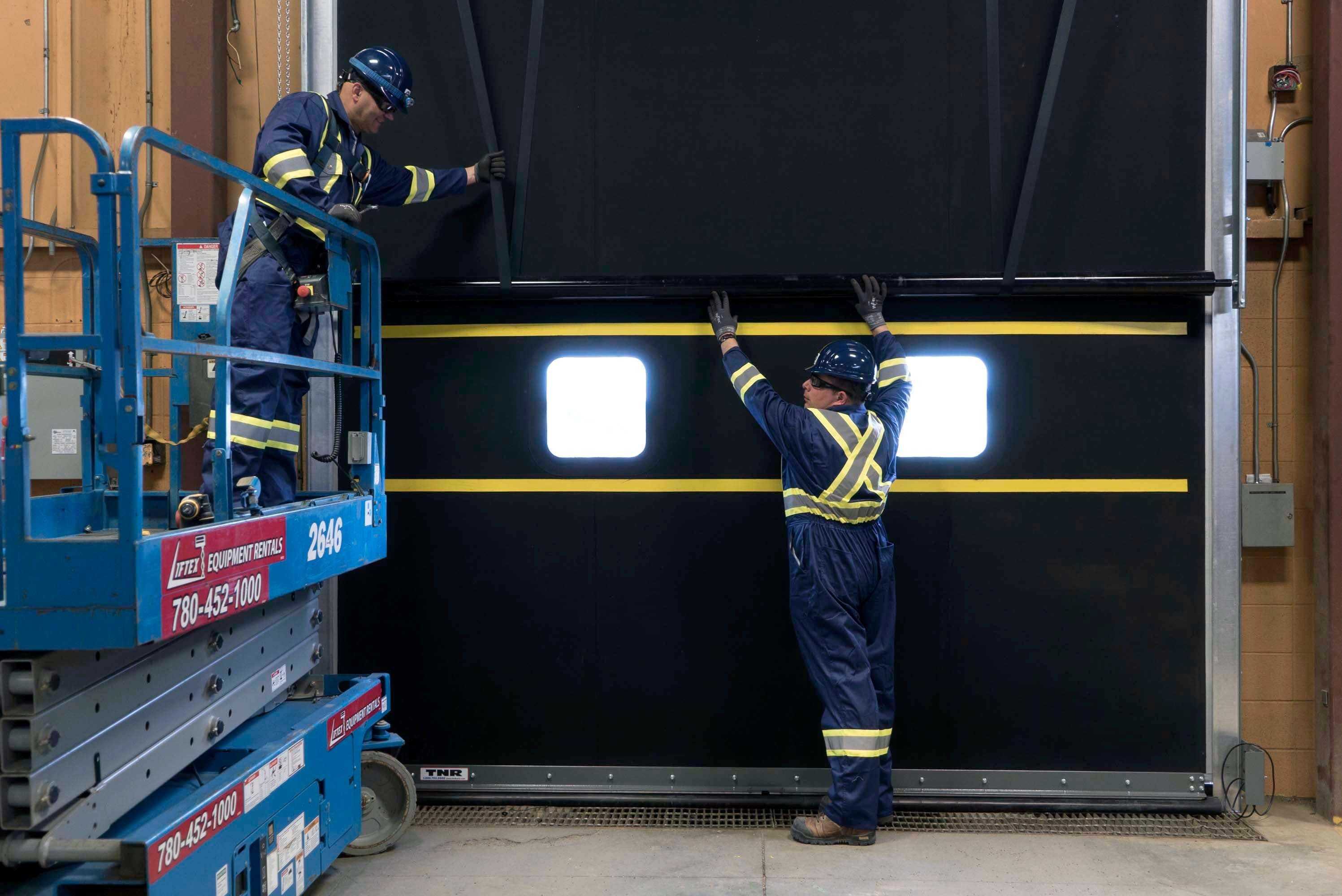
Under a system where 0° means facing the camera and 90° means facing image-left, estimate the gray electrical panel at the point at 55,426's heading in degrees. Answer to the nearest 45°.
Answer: approximately 0°

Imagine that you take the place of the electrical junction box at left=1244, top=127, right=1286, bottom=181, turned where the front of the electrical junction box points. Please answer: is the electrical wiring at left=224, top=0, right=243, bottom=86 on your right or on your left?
on your right

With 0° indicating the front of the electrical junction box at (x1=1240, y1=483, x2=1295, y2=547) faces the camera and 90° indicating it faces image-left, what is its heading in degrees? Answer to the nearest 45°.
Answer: approximately 0°

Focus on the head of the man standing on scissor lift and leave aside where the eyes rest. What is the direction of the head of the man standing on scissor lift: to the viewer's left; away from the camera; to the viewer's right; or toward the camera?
to the viewer's right

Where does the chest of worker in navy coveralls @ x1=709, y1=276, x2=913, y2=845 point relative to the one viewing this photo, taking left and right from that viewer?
facing away from the viewer and to the left of the viewer
